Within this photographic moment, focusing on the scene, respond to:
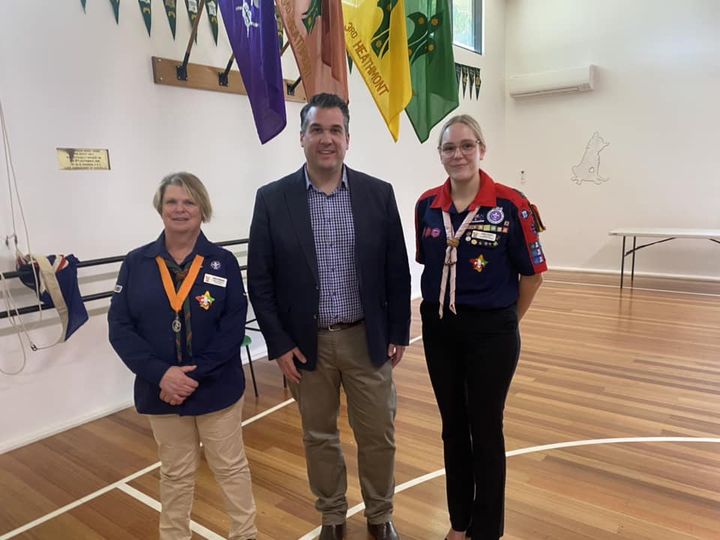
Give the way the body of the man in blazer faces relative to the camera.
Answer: toward the camera

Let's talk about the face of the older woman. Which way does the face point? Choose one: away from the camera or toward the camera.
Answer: toward the camera

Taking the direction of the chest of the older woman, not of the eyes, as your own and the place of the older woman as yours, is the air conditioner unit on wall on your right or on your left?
on your left

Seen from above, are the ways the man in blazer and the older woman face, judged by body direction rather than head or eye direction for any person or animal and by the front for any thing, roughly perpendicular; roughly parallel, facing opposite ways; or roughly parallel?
roughly parallel

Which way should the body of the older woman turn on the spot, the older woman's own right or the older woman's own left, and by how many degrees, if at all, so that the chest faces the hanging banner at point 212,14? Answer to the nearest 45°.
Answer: approximately 180°

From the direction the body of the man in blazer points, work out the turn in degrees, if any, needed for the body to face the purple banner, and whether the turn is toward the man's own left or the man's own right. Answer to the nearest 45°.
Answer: approximately 180°

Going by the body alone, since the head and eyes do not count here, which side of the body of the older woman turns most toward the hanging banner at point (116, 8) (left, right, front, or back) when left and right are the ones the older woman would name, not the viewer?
back

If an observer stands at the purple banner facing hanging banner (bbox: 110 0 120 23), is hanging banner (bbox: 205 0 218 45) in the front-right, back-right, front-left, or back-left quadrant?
front-right

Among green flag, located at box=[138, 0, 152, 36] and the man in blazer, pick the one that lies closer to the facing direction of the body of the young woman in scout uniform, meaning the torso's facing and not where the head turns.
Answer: the man in blazer

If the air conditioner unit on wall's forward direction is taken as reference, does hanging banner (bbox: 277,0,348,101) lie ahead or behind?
ahead

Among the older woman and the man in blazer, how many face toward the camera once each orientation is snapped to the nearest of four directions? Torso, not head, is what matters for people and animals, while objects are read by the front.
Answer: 2

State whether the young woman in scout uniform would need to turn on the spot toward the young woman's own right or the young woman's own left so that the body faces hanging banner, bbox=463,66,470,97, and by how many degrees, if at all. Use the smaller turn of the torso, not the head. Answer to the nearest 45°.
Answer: approximately 135° to the young woman's own right

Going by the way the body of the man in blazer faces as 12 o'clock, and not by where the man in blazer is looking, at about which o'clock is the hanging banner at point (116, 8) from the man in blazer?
The hanging banner is roughly at 5 o'clock from the man in blazer.

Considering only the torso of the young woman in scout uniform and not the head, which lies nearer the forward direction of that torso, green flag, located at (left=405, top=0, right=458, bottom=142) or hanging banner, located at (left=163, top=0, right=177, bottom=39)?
the hanging banner

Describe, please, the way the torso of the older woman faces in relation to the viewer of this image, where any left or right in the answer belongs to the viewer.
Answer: facing the viewer

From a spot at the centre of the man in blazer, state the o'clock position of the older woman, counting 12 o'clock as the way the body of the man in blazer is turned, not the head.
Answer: The older woman is roughly at 3 o'clock from the man in blazer.
